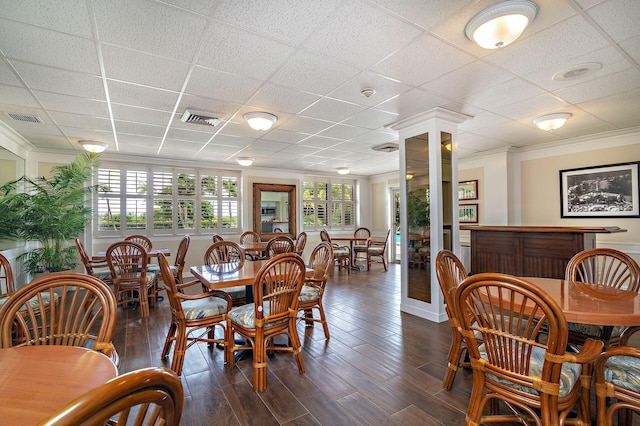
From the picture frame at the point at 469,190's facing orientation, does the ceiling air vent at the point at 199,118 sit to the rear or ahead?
ahead

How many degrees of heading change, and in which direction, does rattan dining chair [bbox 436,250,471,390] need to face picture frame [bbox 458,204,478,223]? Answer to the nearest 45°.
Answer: approximately 90° to its left

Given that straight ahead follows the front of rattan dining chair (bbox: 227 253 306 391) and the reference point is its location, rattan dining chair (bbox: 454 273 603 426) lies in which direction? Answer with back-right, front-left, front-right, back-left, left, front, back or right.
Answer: back

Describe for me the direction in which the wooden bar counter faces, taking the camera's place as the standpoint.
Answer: facing the viewer

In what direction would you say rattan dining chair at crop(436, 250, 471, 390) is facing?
to the viewer's right

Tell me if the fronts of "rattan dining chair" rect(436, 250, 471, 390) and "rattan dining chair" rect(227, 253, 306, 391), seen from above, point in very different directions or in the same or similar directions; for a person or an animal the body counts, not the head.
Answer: very different directions

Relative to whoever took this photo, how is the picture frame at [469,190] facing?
facing the viewer and to the left of the viewer

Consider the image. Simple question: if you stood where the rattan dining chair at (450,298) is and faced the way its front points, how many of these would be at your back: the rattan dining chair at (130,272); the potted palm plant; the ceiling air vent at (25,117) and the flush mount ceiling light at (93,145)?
4

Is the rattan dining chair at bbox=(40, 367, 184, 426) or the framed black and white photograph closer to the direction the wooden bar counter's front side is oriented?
the rattan dining chair

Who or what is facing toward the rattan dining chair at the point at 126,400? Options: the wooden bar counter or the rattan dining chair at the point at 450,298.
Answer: the wooden bar counter

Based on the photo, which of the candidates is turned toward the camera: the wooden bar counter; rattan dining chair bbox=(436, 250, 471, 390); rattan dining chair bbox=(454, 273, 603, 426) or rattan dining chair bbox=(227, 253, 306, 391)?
the wooden bar counter

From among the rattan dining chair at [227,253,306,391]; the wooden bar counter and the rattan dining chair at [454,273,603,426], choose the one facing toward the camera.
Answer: the wooden bar counter

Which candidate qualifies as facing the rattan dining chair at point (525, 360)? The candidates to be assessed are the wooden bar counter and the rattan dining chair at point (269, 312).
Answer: the wooden bar counter

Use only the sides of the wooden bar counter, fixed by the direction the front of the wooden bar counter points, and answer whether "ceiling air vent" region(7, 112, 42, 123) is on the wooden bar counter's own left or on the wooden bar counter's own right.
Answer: on the wooden bar counter's own right

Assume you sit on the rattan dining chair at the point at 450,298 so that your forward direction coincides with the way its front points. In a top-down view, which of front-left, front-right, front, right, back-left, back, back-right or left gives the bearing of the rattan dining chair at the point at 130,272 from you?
back

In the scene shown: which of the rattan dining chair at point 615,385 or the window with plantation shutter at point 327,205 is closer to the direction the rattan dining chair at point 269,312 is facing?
the window with plantation shutter

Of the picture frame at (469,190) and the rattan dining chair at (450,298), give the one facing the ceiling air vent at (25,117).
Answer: the picture frame
